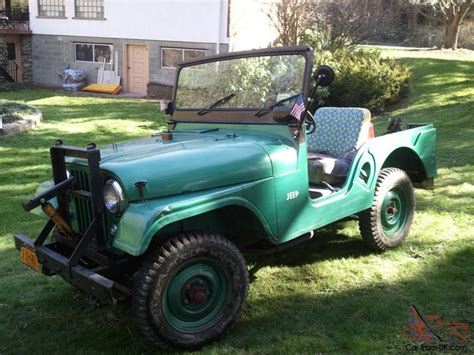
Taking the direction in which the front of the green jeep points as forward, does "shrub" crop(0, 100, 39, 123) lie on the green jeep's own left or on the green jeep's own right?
on the green jeep's own right

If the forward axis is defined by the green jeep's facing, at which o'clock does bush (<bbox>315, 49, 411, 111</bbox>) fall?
The bush is roughly at 5 o'clock from the green jeep.

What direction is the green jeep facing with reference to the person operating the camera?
facing the viewer and to the left of the viewer
